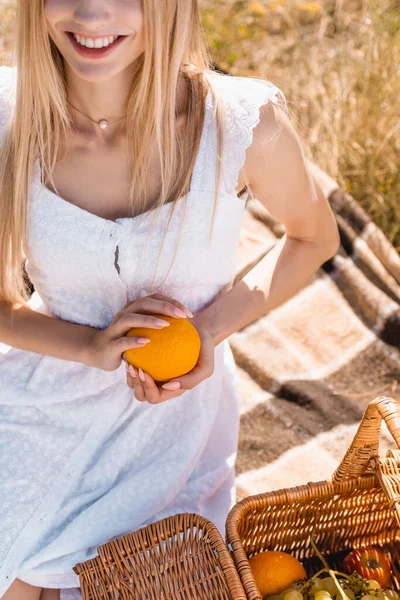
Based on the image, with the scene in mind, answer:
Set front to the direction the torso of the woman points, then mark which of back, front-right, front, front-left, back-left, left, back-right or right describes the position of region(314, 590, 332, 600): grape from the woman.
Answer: front-left

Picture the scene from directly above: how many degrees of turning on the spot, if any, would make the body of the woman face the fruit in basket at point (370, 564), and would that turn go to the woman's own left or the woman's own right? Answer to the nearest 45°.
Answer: approximately 45° to the woman's own left

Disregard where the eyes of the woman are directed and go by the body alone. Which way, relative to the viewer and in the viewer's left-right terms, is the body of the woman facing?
facing the viewer
